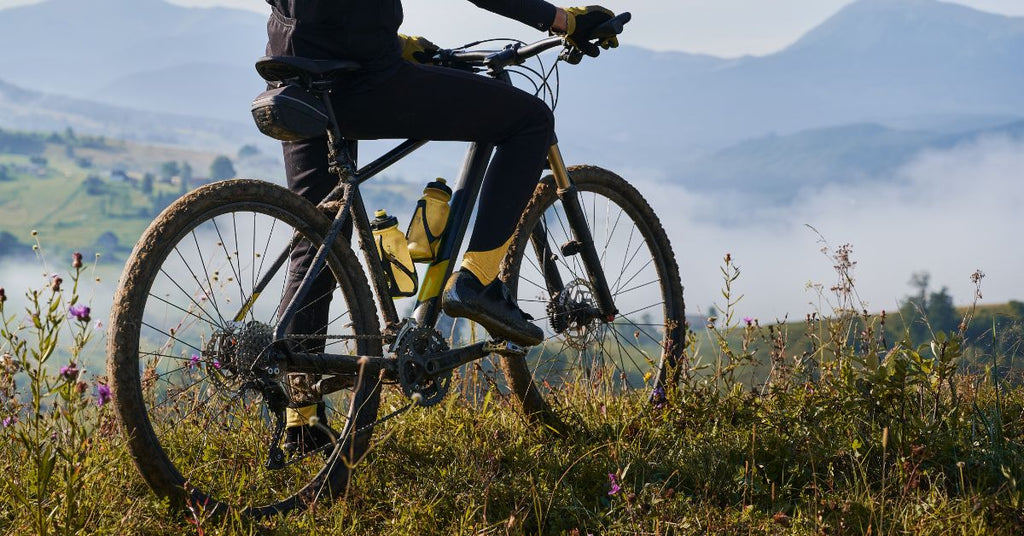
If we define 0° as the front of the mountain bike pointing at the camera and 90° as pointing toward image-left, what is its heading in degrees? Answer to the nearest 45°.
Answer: approximately 225°

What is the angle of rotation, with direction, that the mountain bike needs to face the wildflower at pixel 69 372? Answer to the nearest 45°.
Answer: approximately 180°

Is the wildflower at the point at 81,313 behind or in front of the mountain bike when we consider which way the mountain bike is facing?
behind

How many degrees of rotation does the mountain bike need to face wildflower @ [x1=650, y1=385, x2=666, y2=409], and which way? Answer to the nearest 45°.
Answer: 0° — it already faces it

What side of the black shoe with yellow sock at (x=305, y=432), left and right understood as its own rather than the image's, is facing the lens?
right
